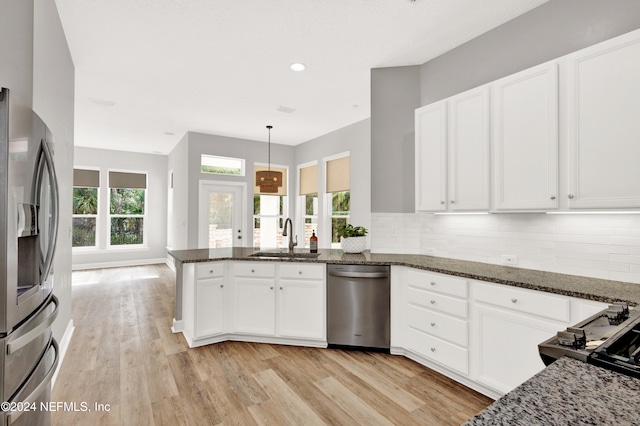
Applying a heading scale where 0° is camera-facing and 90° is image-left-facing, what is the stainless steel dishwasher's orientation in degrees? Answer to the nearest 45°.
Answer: approximately 0°

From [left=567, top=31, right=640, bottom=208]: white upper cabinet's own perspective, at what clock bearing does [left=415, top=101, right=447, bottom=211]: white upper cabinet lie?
[left=415, top=101, right=447, bottom=211]: white upper cabinet is roughly at 2 o'clock from [left=567, top=31, right=640, bottom=208]: white upper cabinet.

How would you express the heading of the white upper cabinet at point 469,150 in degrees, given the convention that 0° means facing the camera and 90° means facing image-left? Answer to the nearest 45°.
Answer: approximately 45°

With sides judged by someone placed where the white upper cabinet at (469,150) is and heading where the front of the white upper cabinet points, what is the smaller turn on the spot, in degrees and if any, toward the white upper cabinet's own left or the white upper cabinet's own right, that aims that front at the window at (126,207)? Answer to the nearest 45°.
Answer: approximately 45° to the white upper cabinet's own right

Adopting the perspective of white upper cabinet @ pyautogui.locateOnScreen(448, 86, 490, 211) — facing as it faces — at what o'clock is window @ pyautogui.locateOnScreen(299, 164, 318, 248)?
The window is roughly at 3 o'clock from the white upper cabinet.

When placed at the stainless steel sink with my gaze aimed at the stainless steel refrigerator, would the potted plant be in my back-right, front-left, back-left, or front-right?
back-left

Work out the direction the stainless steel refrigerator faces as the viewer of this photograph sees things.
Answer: facing to the right of the viewer

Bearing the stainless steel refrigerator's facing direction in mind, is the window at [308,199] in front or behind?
in front

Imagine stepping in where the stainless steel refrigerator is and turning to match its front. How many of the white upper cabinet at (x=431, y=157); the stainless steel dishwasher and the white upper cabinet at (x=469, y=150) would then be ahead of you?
3

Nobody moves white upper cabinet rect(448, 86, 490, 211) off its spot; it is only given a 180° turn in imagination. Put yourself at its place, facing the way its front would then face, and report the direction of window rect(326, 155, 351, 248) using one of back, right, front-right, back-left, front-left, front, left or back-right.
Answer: left

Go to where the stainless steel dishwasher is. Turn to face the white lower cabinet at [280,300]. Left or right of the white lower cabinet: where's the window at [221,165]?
right

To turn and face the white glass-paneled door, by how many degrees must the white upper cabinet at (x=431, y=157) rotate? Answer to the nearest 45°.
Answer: approximately 90° to its right
